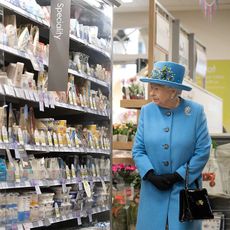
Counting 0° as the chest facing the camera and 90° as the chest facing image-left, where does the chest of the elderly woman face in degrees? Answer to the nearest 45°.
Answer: approximately 0°

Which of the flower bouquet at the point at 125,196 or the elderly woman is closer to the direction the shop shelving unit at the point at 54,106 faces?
the elderly woman

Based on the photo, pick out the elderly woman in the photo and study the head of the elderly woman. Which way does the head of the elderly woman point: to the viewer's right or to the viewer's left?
to the viewer's left

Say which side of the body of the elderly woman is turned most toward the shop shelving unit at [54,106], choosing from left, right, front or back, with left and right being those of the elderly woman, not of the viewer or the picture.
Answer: right

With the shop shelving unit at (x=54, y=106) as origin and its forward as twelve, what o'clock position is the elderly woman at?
The elderly woman is roughly at 11 o'clock from the shop shelving unit.

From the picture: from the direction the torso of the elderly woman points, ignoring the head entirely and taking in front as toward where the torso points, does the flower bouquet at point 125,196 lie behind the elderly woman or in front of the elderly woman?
behind
